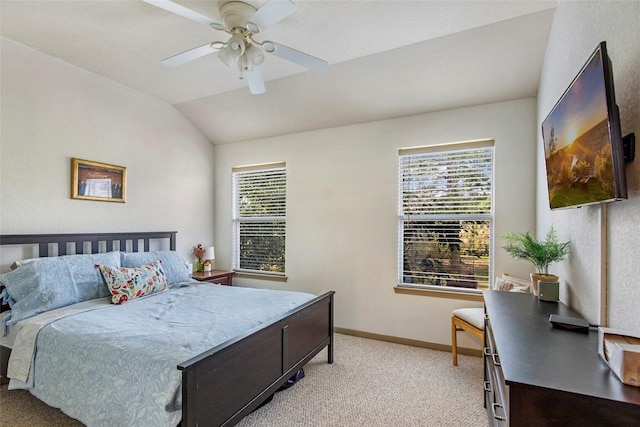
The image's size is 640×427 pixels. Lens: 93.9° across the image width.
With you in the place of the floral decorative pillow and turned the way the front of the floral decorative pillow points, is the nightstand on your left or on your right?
on your left

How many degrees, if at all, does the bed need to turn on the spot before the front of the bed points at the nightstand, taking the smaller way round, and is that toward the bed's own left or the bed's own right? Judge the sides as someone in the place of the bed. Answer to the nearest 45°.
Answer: approximately 135° to the bed's own left

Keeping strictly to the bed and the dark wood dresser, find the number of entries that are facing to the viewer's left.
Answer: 1

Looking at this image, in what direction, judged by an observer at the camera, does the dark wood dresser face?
facing to the left of the viewer

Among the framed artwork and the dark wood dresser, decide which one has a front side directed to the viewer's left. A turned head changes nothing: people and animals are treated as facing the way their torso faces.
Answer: the dark wood dresser

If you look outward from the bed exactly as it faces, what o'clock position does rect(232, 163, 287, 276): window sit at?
The window is roughly at 8 o'clock from the bed.

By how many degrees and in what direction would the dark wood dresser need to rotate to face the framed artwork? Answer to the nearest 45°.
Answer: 0° — it already faces it
